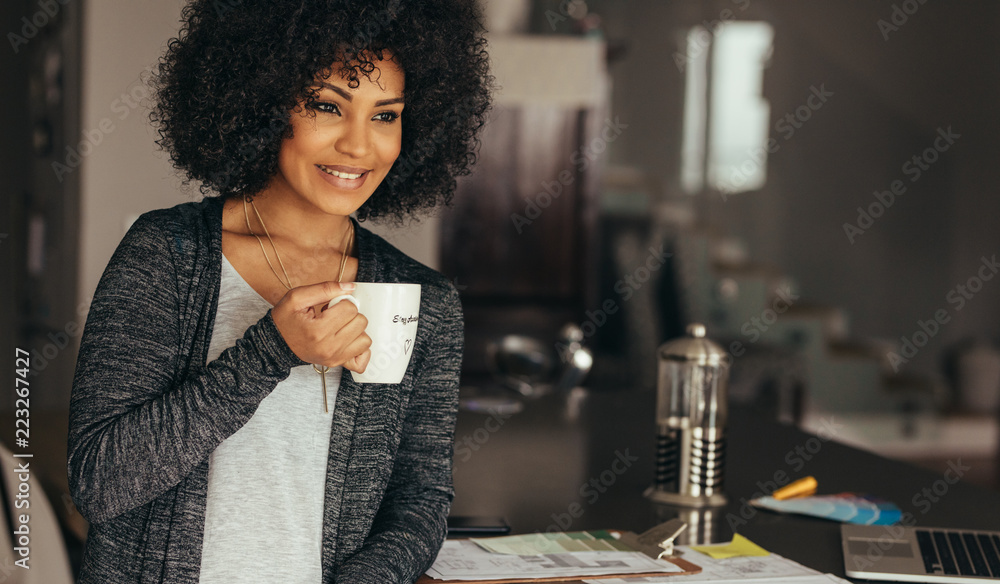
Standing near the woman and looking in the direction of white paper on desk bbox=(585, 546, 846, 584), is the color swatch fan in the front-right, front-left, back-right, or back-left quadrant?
front-left

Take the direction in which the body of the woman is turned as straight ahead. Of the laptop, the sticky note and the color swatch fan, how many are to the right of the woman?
0

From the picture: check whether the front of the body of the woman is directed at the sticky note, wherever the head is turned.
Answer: no

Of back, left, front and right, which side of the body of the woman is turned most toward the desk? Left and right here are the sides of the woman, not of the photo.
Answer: left

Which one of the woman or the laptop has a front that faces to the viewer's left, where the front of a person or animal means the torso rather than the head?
the laptop

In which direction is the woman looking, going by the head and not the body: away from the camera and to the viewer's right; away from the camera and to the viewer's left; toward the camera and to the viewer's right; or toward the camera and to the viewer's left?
toward the camera and to the viewer's right

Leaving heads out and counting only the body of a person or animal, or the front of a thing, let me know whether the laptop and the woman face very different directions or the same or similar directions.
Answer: very different directions

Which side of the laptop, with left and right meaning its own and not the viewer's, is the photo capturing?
left

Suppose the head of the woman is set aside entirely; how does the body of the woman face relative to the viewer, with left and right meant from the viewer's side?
facing the viewer and to the right of the viewer
